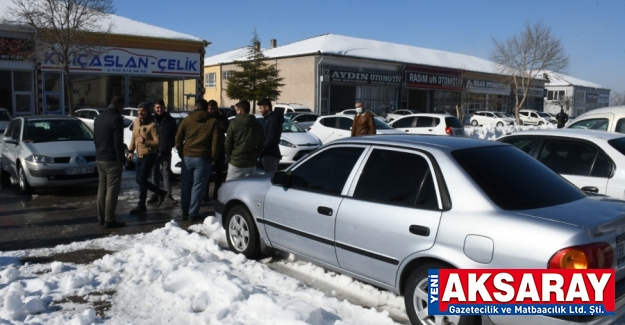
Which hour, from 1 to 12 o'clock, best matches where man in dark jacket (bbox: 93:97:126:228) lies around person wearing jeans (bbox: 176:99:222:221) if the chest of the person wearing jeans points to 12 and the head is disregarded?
The man in dark jacket is roughly at 9 o'clock from the person wearing jeans.

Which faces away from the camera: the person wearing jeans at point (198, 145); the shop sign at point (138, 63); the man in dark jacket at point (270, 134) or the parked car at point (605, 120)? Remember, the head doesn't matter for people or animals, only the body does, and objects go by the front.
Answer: the person wearing jeans

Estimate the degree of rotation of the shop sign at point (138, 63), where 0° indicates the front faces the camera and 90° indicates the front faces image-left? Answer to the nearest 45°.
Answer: approximately 0°

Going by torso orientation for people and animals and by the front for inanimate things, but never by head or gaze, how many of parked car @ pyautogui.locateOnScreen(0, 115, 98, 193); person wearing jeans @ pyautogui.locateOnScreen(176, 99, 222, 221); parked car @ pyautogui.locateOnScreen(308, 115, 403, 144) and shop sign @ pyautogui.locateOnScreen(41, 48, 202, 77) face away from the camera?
1

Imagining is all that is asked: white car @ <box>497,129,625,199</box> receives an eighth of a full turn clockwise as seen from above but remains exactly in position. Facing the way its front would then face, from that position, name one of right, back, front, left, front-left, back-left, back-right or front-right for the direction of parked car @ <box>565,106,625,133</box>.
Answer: front

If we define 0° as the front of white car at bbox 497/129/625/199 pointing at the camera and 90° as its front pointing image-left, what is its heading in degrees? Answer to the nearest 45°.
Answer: approximately 135°

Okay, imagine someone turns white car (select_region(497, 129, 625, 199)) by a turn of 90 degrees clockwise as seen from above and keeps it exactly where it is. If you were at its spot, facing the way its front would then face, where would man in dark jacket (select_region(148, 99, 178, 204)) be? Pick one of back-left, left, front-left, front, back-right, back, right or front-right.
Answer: back-left

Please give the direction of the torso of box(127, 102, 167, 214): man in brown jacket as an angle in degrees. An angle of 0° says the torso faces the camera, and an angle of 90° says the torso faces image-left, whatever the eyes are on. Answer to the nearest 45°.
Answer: approximately 45°

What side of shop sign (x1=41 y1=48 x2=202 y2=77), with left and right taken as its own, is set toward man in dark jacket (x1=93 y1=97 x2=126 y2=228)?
front

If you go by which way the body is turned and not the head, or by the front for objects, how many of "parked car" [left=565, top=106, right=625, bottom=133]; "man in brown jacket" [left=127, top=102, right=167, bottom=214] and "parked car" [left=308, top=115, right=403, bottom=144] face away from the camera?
0

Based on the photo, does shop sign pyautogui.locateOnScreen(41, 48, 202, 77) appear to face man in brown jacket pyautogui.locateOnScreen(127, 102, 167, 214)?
yes

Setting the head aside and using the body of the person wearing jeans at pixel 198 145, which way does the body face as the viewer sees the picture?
away from the camera
